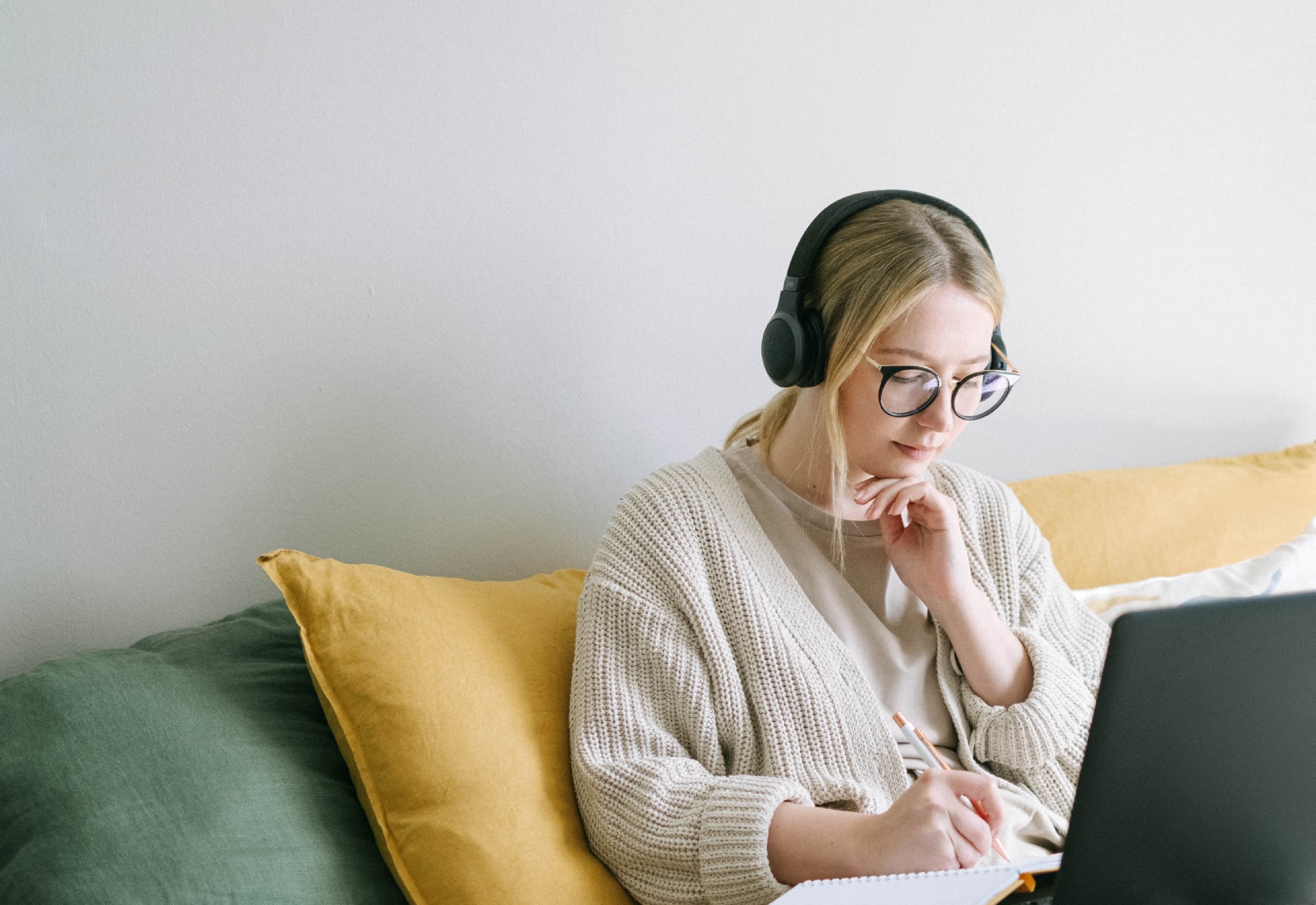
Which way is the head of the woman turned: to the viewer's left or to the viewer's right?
to the viewer's right

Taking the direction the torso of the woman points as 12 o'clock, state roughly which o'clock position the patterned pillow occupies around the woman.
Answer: The patterned pillow is roughly at 9 o'clock from the woman.

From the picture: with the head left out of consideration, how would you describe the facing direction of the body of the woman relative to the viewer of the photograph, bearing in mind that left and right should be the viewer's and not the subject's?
facing the viewer and to the right of the viewer

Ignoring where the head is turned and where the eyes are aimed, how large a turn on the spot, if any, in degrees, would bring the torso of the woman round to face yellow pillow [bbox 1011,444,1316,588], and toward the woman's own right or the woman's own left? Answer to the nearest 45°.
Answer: approximately 90° to the woman's own left

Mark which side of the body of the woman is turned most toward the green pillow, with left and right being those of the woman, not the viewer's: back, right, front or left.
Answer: right
